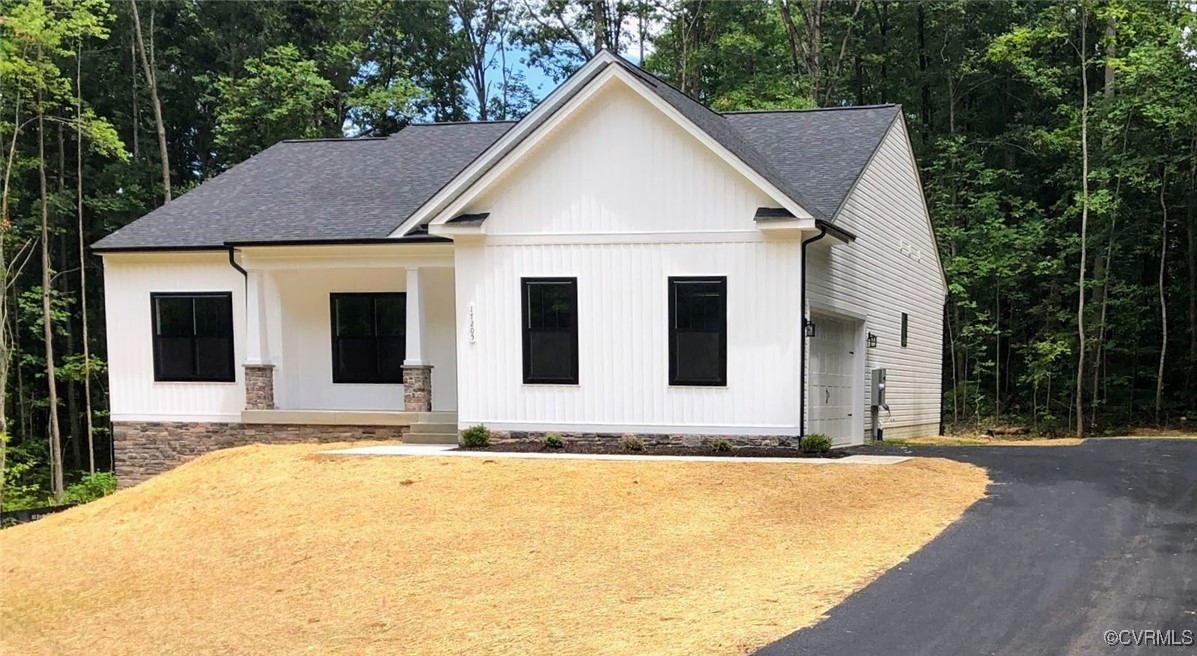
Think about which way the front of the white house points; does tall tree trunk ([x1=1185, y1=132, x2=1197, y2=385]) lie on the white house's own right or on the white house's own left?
on the white house's own left

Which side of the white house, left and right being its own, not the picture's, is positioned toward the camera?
front

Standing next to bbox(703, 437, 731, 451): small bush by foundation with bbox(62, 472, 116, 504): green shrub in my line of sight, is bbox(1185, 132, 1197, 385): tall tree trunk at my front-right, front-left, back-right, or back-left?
back-right

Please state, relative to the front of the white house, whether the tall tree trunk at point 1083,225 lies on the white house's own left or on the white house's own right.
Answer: on the white house's own left

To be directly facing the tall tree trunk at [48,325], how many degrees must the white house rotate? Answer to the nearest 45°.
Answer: approximately 135° to its right

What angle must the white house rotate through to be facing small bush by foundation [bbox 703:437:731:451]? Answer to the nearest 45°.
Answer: approximately 45° to its left

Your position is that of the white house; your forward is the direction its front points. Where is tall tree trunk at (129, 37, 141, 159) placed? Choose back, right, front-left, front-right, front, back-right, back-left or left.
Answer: back-right

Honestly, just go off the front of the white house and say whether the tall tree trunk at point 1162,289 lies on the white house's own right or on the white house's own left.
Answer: on the white house's own left

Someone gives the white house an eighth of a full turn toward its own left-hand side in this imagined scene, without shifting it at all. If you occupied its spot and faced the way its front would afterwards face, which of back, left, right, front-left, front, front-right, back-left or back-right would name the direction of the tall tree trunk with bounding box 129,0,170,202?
back

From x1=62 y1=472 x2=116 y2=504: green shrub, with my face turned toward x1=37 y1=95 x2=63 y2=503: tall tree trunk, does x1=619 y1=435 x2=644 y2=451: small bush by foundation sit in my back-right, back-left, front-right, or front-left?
back-right
